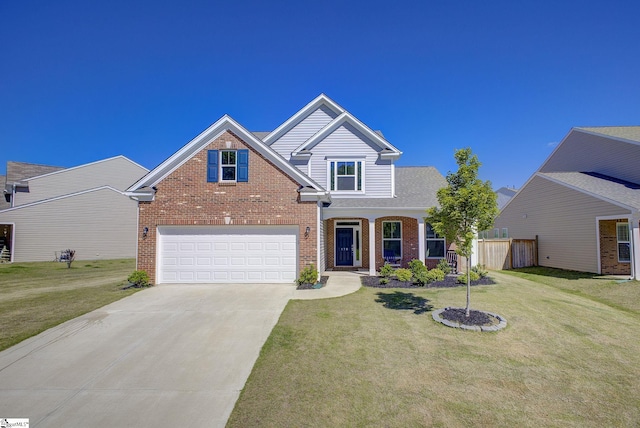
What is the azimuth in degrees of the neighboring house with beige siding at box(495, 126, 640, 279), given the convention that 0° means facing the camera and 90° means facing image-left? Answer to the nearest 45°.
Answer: approximately 315°

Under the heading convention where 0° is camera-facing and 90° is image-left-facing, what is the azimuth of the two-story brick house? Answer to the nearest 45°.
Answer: approximately 0°

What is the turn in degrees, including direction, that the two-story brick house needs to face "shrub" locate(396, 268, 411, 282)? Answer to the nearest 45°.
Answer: approximately 90° to its left

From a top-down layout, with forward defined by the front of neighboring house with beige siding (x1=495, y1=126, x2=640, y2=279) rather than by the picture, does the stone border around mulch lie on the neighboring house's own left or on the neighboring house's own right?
on the neighboring house's own right

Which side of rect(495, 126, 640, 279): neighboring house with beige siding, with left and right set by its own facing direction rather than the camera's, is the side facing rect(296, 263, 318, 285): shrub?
right

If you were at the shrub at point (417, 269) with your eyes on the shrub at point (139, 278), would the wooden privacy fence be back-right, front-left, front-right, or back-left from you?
back-right

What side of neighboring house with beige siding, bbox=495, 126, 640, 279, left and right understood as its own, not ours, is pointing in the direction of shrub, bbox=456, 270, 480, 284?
right

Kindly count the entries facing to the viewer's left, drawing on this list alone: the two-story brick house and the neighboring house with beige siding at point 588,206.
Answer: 0
